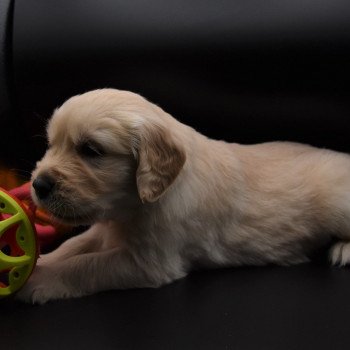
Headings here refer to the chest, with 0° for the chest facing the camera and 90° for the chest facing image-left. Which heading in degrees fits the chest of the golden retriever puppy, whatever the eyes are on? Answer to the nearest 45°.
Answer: approximately 90°
